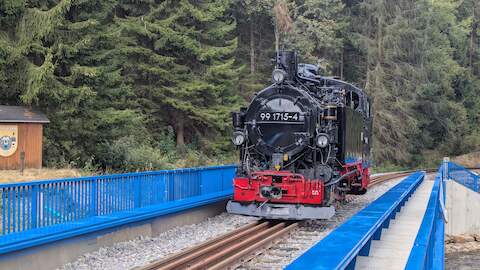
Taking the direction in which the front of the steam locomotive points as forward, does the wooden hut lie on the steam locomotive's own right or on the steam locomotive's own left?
on the steam locomotive's own right

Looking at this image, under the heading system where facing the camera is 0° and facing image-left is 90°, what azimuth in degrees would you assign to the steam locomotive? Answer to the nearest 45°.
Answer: approximately 45°

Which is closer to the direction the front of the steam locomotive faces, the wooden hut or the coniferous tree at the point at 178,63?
the wooden hut

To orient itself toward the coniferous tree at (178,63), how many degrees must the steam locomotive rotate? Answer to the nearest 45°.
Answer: approximately 135° to its right
